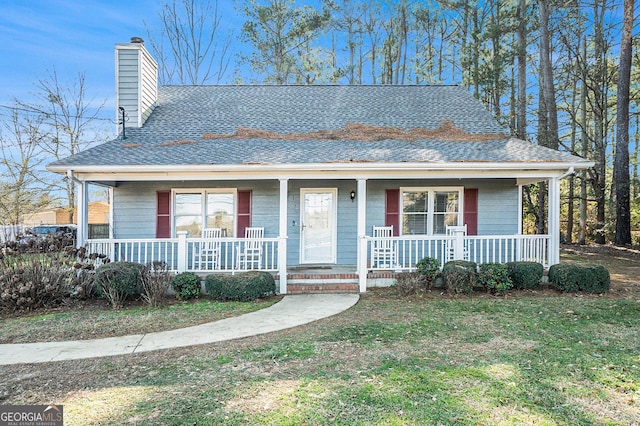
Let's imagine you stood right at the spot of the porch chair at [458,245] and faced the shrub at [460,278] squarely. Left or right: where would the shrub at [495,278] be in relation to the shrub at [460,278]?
left

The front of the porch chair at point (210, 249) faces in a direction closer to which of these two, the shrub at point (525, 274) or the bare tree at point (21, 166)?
the shrub

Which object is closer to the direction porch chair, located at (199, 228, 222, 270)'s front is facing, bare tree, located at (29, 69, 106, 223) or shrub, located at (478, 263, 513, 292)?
the shrub

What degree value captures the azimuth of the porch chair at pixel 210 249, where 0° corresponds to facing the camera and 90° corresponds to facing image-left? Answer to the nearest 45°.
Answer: approximately 0°

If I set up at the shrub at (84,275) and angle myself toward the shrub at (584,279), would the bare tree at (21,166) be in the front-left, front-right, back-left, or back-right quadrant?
back-left

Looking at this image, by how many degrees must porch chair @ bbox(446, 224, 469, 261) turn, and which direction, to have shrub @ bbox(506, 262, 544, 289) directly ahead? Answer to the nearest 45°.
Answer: approximately 90° to its left

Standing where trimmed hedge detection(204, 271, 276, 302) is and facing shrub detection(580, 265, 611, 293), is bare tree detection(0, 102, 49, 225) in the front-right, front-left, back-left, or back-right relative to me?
back-left

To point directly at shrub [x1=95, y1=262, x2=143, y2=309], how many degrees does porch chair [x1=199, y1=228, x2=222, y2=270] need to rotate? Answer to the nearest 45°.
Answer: approximately 45° to its right

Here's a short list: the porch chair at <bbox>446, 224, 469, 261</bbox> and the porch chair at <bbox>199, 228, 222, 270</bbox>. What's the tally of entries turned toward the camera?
2

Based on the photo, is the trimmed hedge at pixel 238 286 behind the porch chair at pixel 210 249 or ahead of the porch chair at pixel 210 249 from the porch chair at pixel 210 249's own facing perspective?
ahead

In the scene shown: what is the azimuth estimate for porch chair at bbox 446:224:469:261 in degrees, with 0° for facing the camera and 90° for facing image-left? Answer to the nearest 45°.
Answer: approximately 0°
